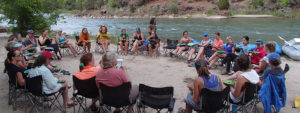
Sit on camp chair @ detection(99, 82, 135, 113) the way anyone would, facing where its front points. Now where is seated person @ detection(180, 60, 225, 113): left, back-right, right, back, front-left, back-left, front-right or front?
right

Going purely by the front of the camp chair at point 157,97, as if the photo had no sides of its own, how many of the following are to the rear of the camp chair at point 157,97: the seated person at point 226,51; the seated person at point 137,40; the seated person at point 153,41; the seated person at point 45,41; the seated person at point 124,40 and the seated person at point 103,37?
0

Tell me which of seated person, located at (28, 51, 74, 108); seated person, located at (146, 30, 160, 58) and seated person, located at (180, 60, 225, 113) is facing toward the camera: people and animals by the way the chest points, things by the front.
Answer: seated person, located at (146, 30, 160, 58)

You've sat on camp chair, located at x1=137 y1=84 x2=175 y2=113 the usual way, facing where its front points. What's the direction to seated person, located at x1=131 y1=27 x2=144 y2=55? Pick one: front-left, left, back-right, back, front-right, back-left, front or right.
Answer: front

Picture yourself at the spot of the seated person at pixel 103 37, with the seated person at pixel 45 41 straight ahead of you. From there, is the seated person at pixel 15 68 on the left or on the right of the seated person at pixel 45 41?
left

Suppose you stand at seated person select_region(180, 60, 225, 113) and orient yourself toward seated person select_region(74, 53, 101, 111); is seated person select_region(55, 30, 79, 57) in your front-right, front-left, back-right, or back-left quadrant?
front-right

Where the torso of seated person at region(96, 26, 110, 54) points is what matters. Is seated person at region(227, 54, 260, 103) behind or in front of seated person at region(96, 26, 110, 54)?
in front

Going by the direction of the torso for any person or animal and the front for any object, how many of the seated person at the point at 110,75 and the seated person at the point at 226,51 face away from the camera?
1

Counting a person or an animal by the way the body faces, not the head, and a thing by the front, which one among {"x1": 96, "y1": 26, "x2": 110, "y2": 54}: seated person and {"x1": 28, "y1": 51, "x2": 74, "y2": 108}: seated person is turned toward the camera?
{"x1": 96, "y1": 26, "x2": 110, "y2": 54}: seated person

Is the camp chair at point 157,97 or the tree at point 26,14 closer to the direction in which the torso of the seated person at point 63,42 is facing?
the camp chair

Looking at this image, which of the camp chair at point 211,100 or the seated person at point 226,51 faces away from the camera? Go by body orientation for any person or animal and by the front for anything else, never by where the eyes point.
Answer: the camp chair

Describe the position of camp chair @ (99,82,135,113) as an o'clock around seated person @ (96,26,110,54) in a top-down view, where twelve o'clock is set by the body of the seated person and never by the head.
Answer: The camp chair is roughly at 12 o'clock from the seated person.

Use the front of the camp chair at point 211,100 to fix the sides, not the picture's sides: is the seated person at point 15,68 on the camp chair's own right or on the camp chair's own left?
on the camp chair's own left

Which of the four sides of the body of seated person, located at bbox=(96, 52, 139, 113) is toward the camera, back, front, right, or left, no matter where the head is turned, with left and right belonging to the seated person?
back

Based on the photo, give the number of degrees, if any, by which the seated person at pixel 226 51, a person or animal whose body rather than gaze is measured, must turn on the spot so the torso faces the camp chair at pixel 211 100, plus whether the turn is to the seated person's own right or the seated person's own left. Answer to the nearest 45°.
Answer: approximately 45° to the seated person's own left

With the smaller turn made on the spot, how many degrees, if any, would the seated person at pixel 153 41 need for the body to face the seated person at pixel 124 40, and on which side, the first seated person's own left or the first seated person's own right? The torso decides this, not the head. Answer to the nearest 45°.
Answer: approximately 135° to the first seated person's own right

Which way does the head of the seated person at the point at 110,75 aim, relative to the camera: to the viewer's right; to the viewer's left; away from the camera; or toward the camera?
away from the camera

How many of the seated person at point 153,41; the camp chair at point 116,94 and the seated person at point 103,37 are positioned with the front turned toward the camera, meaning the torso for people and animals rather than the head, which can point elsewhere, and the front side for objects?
2
